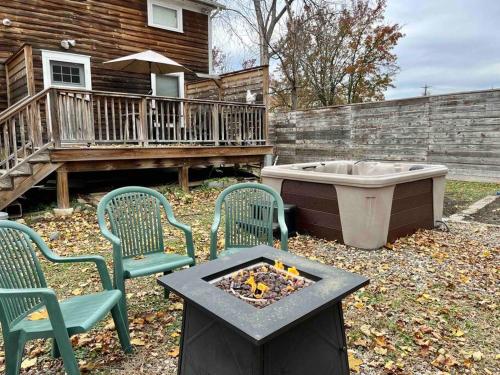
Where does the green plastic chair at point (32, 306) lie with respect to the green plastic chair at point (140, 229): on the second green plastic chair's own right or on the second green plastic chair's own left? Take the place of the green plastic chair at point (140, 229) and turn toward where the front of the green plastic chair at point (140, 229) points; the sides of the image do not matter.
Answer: on the second green plastic chair's own right

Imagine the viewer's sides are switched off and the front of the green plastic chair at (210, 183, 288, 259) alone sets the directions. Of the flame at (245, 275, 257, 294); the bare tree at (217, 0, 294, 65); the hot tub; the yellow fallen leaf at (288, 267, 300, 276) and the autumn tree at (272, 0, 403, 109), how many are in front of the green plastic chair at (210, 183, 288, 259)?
2

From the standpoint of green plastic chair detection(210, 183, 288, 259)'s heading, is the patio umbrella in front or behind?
behind

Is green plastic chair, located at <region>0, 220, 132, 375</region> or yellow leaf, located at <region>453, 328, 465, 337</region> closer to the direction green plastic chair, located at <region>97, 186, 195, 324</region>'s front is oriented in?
the yellow leaf

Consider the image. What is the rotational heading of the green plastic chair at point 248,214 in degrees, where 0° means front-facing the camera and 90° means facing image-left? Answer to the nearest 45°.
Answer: approximately 0°

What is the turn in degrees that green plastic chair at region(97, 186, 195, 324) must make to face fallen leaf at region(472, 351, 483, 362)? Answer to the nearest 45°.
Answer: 0° — it already faces it

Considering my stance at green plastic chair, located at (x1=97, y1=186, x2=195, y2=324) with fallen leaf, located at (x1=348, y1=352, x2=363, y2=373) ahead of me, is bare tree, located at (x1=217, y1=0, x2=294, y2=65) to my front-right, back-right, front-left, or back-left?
back-left

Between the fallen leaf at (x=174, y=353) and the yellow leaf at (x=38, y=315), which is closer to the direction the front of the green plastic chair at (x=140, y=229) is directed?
the fallen leaf

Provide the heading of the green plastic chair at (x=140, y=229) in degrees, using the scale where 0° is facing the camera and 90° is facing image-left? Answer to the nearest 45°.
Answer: approximately 315°

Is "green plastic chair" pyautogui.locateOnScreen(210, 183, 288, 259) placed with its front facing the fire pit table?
yes

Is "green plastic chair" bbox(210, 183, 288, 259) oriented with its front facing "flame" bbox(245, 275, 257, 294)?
yes
